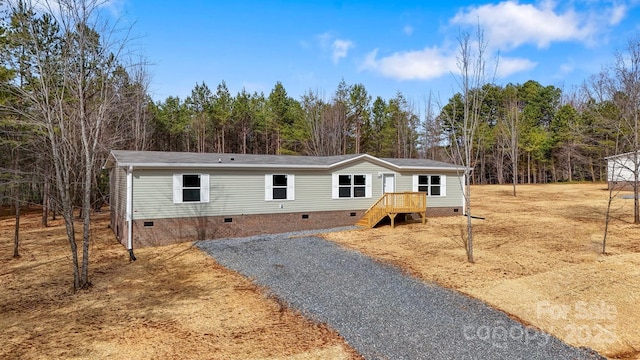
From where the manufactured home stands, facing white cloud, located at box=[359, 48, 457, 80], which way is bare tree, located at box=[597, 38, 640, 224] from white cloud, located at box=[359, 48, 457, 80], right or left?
right

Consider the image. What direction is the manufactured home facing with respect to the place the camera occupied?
facing the viewer and to the right of the viewer

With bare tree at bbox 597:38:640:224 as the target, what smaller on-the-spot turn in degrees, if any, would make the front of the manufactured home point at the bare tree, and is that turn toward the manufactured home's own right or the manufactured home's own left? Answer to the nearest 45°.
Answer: approximately 45° to the manufactured home's own left

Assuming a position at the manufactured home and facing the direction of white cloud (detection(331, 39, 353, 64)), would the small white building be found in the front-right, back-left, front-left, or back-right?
front-right

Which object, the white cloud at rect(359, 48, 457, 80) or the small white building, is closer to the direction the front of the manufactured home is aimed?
the small white building

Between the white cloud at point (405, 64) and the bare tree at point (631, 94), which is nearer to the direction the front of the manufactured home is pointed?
the bare tree
